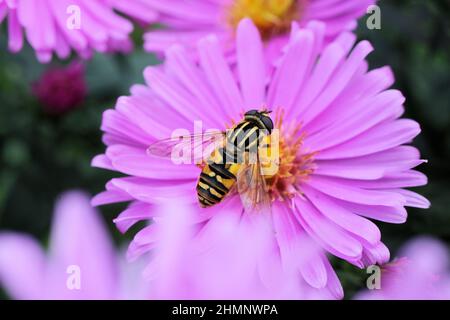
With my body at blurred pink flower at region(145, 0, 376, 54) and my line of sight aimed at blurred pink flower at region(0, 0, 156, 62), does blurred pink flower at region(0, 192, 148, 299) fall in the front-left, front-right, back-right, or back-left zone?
front-left

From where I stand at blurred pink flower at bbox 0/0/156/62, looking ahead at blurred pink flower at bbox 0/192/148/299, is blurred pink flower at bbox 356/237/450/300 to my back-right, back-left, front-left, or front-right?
front-left

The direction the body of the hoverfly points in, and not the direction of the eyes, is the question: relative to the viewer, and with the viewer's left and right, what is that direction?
facing away from the viewer and to the right of the viewer

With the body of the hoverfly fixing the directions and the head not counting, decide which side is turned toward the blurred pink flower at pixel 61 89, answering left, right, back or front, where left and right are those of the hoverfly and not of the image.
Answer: left
